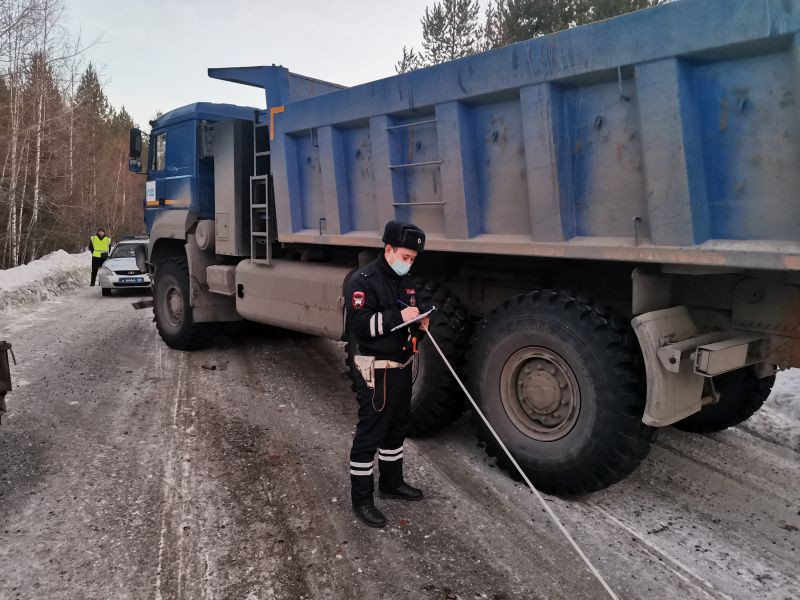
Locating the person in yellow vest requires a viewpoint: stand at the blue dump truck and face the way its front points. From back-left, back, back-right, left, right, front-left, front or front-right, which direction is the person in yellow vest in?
front

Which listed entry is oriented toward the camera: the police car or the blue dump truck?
the police car

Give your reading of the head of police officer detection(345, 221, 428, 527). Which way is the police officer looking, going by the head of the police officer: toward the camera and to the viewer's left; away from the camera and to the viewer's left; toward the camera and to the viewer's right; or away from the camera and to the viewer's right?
toward the camera and to the viewer's right

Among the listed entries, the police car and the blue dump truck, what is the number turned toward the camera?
1

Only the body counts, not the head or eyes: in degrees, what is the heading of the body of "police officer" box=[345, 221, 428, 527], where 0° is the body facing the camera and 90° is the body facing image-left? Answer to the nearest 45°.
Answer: approximately 315°

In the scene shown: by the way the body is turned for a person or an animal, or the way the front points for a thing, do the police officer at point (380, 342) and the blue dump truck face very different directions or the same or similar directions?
very different directions

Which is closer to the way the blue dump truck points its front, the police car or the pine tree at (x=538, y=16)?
the police car

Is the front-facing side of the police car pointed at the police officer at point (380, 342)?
yes

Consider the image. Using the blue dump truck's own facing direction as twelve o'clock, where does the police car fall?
The police car is roughly at 12 o'clock from the blue dump truck.

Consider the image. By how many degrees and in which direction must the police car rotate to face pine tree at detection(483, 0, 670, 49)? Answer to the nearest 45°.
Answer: approximately 90° to its left

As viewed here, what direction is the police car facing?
toward the camera

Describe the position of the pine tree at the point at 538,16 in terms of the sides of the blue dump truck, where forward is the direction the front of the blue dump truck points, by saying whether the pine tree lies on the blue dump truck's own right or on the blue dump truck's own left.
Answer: on the blue dump truck's own right
